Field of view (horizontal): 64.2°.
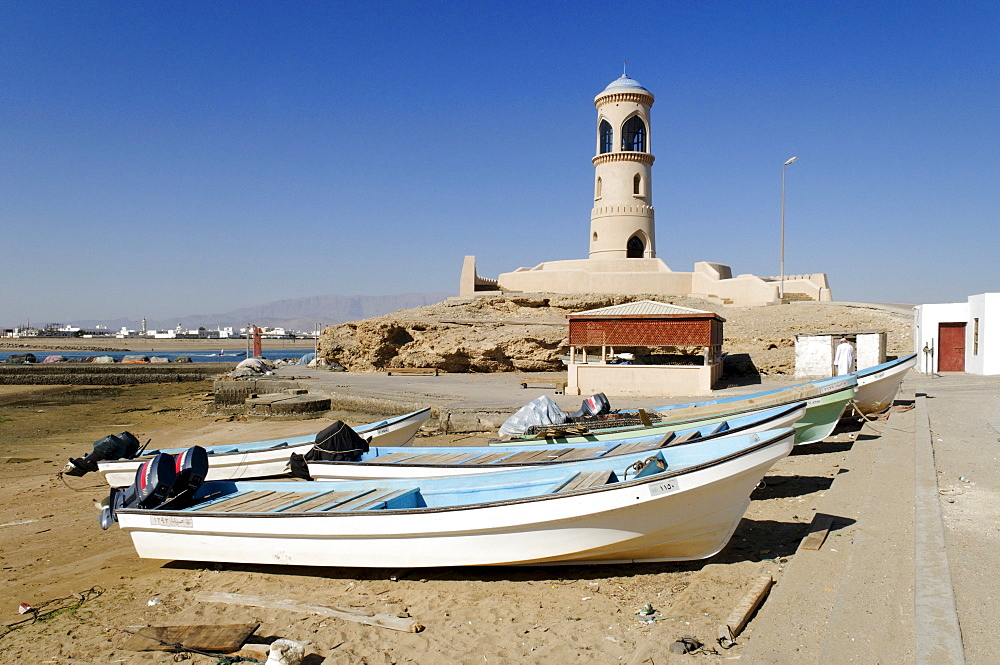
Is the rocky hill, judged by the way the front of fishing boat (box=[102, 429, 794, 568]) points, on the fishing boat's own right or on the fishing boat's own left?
on the fishing boat's own left

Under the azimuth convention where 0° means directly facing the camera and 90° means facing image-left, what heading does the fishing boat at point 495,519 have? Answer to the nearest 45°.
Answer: approximately 270°

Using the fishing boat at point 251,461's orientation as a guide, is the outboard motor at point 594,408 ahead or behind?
ahead

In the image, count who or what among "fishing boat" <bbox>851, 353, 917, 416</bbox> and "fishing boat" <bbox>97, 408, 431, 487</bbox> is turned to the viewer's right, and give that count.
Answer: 2

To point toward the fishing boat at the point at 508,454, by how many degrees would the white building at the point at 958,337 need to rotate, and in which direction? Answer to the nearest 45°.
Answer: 0° — it already faces it

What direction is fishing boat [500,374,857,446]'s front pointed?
to the viewer's right

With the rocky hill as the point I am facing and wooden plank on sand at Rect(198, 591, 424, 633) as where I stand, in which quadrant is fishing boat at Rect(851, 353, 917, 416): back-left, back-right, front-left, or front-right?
front-right

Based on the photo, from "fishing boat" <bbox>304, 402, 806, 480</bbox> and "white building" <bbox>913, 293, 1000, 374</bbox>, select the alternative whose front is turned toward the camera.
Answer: the white building

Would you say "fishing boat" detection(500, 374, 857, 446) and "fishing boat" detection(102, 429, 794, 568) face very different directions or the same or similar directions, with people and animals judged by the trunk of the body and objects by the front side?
same or similar directions

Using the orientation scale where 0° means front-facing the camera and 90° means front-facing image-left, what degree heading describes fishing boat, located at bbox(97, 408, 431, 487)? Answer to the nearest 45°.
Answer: approximately 270°

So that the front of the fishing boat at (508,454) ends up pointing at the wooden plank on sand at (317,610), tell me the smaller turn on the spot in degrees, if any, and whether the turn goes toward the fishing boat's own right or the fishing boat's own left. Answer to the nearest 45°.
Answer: approximately 135° to the fishing boat's own right

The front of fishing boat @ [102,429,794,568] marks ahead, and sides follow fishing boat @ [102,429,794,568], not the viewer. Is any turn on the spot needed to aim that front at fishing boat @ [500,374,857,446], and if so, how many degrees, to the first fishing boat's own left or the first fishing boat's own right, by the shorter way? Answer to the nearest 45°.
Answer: approximately 45° to the first fishing boat's own left

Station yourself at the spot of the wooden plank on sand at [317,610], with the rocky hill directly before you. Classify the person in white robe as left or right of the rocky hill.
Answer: right

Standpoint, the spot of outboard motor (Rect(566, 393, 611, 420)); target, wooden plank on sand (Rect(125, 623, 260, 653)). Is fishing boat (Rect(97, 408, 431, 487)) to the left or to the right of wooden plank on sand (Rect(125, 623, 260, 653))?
right

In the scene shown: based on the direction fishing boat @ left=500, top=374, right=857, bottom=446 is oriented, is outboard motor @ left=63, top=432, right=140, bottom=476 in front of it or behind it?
behind

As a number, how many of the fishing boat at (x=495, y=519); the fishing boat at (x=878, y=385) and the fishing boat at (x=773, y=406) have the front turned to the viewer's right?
3

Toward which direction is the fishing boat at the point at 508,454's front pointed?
to the viewer's right

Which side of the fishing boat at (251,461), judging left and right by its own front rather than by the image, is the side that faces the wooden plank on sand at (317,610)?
right
